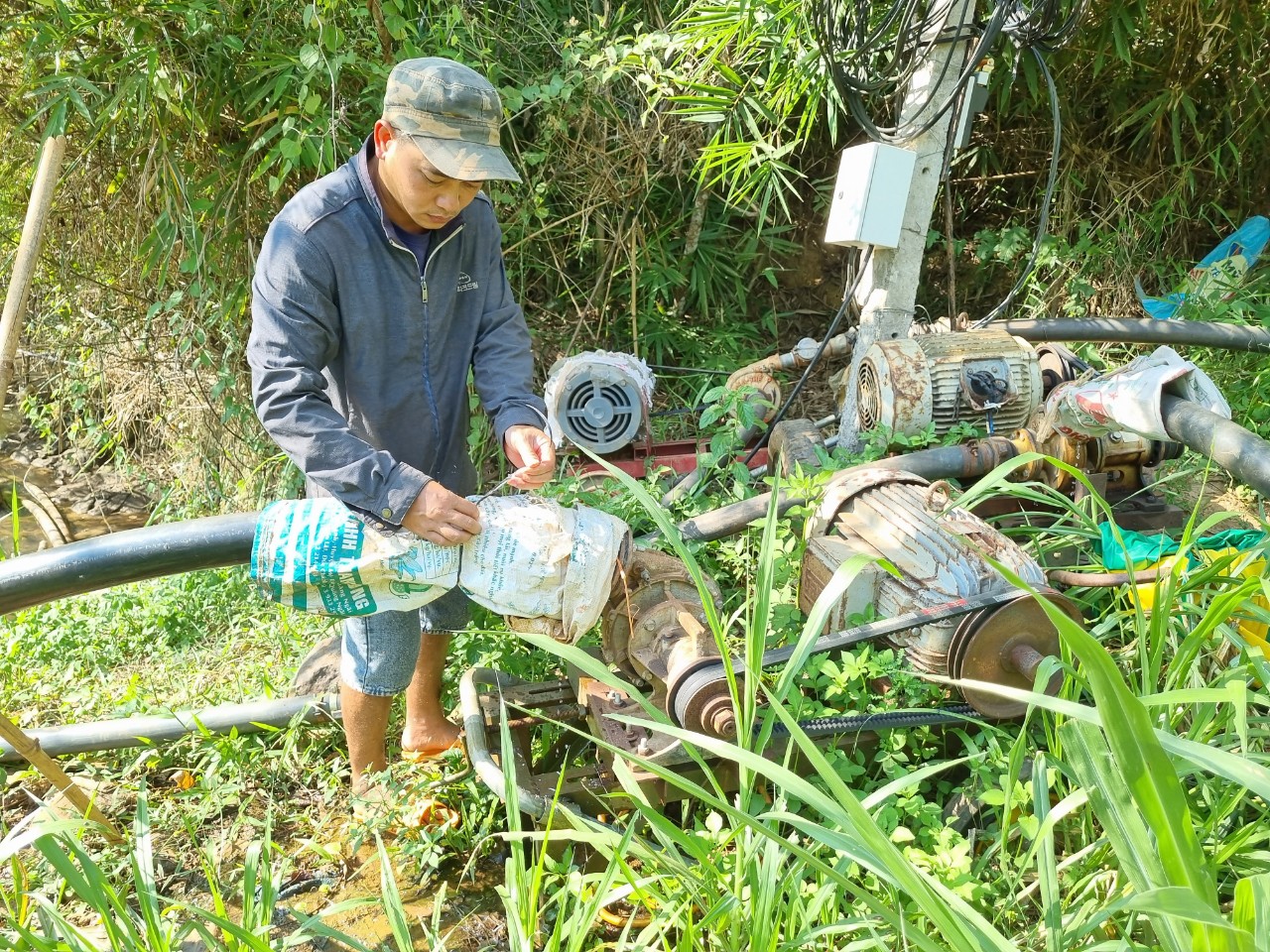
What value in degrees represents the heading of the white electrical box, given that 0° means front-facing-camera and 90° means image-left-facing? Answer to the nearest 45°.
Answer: approximately 45°

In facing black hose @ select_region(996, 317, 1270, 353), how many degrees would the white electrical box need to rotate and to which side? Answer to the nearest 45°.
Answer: approximately 135° to its left

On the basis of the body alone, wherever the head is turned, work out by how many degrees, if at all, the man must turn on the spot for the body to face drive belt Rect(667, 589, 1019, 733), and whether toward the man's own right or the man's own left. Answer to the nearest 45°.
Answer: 0° — they already face it

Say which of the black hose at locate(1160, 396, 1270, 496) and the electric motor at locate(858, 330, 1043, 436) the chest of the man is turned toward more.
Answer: the black hose

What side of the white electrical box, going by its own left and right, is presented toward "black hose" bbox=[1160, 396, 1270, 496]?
left

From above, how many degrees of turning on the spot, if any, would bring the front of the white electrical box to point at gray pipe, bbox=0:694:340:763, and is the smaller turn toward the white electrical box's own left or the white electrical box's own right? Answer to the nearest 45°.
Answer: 0° — it already faces it

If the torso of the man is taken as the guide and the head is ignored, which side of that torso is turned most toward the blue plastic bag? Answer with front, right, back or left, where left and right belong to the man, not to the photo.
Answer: left
